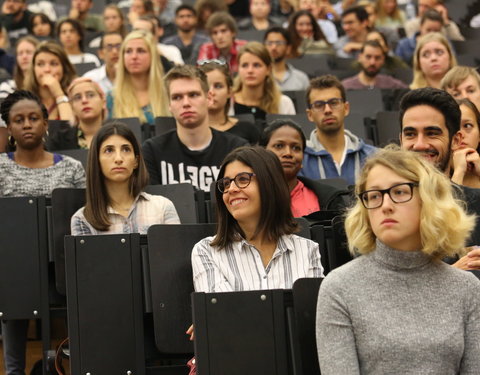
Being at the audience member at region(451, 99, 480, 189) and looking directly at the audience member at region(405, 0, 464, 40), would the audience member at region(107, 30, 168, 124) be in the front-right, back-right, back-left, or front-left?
front-left

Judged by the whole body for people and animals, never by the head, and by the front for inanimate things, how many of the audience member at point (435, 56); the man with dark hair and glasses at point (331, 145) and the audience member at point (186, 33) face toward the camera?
3

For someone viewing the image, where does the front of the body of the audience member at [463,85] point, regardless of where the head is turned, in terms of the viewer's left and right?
facing the viewer and to the left of the viewer

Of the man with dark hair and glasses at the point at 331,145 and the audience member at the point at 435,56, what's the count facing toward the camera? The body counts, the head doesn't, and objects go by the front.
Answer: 2

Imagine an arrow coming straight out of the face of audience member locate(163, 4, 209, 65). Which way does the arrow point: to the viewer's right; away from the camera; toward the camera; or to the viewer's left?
toward the camera

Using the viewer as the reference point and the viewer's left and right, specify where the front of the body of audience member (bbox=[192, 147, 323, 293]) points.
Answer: facing the viewer

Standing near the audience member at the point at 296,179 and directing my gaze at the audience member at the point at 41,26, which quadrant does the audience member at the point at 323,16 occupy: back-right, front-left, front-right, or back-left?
front-right

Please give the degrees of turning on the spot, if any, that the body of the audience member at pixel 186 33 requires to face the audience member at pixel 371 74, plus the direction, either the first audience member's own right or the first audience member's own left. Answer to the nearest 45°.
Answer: approximately 45° to the first audience member's own left

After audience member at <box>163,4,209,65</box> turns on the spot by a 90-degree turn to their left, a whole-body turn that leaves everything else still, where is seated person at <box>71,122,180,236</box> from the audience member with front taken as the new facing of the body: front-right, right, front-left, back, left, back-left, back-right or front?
right

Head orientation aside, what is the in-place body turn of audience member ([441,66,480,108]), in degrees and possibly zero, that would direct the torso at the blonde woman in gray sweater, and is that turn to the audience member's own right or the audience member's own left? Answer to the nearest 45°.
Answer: approximately 45° to the audience member's own left

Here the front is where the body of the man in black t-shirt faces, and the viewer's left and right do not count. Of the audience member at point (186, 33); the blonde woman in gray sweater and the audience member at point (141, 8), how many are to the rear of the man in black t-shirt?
2

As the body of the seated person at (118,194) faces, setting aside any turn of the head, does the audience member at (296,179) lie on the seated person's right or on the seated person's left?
on the seated person's left

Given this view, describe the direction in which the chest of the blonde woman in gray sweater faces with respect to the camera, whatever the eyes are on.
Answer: toward the camera

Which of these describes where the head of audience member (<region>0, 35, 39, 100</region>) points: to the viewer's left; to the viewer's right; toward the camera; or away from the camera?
toward the camera

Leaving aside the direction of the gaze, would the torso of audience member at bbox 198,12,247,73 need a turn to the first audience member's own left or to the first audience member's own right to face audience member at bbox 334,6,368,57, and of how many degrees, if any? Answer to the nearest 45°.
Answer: approximately 135° to the first audience member's own left

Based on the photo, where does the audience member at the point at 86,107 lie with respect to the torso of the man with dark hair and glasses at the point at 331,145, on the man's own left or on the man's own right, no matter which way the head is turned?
on the man's own right

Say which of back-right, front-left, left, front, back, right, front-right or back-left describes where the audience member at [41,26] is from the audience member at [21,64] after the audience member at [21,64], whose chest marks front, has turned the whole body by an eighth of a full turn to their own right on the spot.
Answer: back-right
